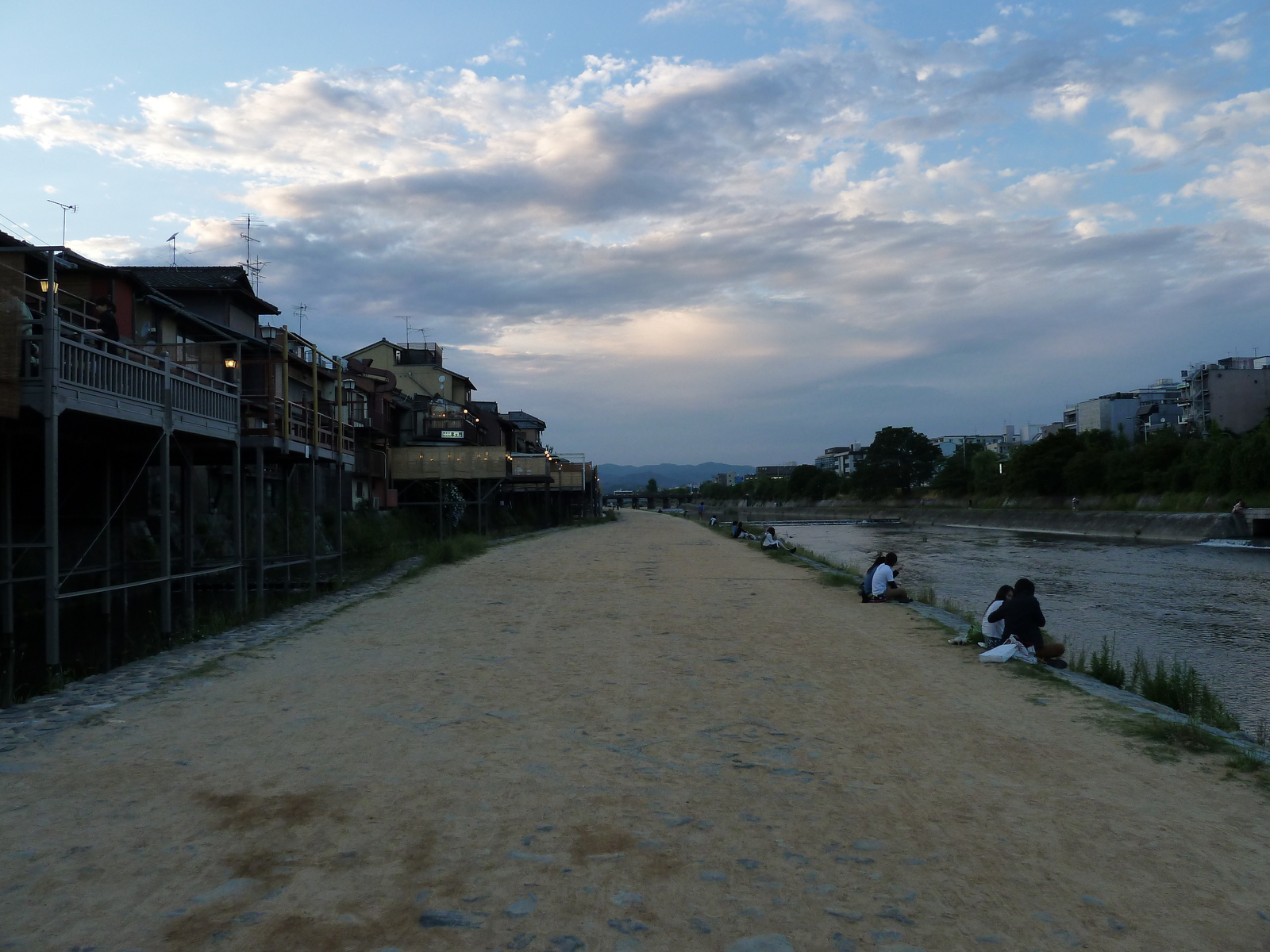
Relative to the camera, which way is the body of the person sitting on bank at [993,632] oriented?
to the viewer's right

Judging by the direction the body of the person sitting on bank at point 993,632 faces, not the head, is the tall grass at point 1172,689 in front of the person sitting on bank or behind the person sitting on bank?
in front

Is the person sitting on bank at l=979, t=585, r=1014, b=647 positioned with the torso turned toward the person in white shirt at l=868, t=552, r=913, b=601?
no

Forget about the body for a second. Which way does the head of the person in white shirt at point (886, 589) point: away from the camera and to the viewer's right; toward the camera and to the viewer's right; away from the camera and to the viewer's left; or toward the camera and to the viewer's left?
away from the camera and to the viewer's right

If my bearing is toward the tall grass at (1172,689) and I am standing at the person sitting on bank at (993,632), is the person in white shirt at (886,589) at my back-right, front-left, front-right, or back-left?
back-left

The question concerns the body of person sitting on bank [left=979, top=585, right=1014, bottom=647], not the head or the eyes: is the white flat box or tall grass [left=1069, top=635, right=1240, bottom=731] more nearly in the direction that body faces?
the tall grass

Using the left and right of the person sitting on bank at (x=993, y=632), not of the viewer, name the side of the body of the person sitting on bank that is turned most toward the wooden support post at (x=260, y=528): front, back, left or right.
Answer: back

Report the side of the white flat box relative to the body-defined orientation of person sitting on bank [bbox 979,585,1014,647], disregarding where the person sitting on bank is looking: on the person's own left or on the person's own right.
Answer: on the person's own right
